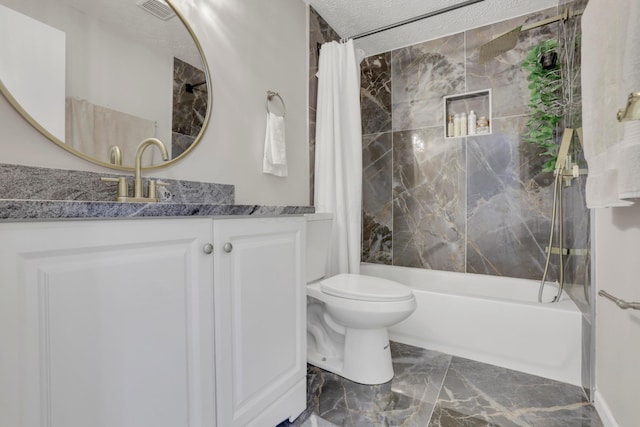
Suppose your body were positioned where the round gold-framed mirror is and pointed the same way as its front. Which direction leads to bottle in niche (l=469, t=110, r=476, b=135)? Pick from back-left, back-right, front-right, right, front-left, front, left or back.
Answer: front-left

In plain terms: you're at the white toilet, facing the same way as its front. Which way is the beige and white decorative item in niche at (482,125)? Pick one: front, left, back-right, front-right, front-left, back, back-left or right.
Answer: left

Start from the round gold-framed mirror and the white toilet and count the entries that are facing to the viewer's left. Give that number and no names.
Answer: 0

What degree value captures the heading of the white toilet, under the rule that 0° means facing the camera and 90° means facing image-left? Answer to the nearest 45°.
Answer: approximately 315°

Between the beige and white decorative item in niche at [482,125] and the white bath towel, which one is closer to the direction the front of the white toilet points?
the white bath towel

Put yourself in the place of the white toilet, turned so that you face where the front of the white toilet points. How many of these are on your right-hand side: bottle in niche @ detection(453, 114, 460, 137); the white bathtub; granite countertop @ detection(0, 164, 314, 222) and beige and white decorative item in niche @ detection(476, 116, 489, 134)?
1

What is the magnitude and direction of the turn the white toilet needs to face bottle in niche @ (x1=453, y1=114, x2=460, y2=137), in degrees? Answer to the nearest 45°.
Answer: approximately 90° to its left

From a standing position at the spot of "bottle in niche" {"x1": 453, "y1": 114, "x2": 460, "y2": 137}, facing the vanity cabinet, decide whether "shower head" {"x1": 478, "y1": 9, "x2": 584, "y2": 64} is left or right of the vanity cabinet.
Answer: left

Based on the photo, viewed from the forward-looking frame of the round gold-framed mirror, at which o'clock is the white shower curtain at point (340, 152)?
The white shower curtain is roughly at 10 o'clock from the round gold-framed mirror.

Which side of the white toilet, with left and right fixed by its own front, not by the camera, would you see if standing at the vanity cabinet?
right

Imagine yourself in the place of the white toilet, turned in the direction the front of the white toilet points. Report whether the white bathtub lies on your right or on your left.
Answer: on your left

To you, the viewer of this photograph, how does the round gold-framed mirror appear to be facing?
facing the viewer and to the right of the viewer
